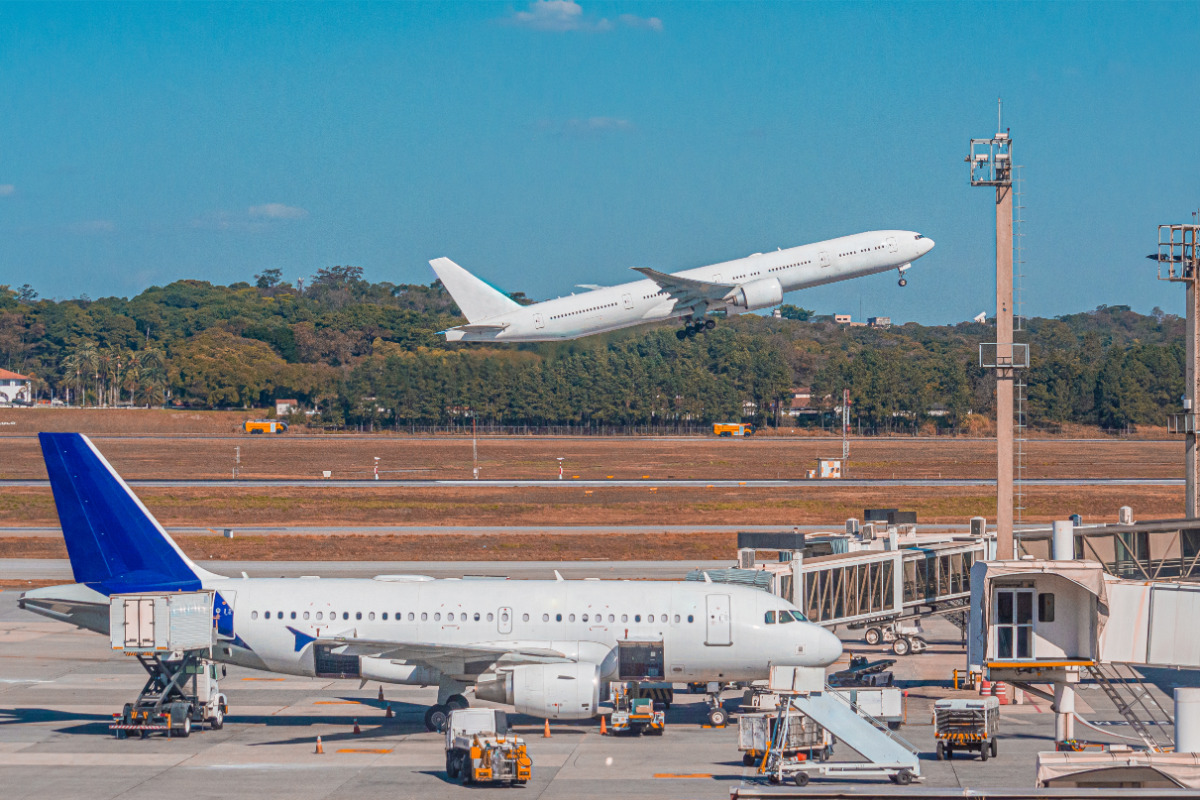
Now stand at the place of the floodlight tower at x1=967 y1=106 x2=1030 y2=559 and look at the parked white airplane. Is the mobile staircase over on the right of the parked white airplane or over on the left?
left

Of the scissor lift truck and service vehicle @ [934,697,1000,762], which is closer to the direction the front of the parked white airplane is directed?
the service vehicle

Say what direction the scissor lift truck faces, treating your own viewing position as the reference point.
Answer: facing away from the viewer and to the right of the viewer

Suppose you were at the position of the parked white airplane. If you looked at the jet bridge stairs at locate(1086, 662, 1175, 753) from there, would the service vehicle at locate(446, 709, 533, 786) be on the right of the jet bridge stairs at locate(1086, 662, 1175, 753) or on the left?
right

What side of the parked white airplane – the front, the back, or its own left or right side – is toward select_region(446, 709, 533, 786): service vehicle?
right

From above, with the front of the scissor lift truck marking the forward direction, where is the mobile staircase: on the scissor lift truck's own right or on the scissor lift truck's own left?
on the scissor lift truck's own right

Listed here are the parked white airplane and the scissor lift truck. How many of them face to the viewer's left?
0

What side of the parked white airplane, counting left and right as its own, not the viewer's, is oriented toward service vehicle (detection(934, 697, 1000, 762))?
front

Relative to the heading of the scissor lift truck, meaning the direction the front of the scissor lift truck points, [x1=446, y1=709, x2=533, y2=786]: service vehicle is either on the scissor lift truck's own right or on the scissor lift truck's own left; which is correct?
on the scissor lift truck's own right

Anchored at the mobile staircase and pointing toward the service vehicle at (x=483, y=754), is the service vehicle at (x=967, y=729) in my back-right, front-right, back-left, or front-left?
back-right

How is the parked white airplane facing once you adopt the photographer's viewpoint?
facing to the right of the viewer
